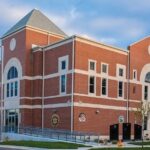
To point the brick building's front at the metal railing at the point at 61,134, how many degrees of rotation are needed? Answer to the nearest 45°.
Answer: approximately 45° to its left

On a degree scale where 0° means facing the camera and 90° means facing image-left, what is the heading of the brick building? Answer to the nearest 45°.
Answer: approximately 45°
